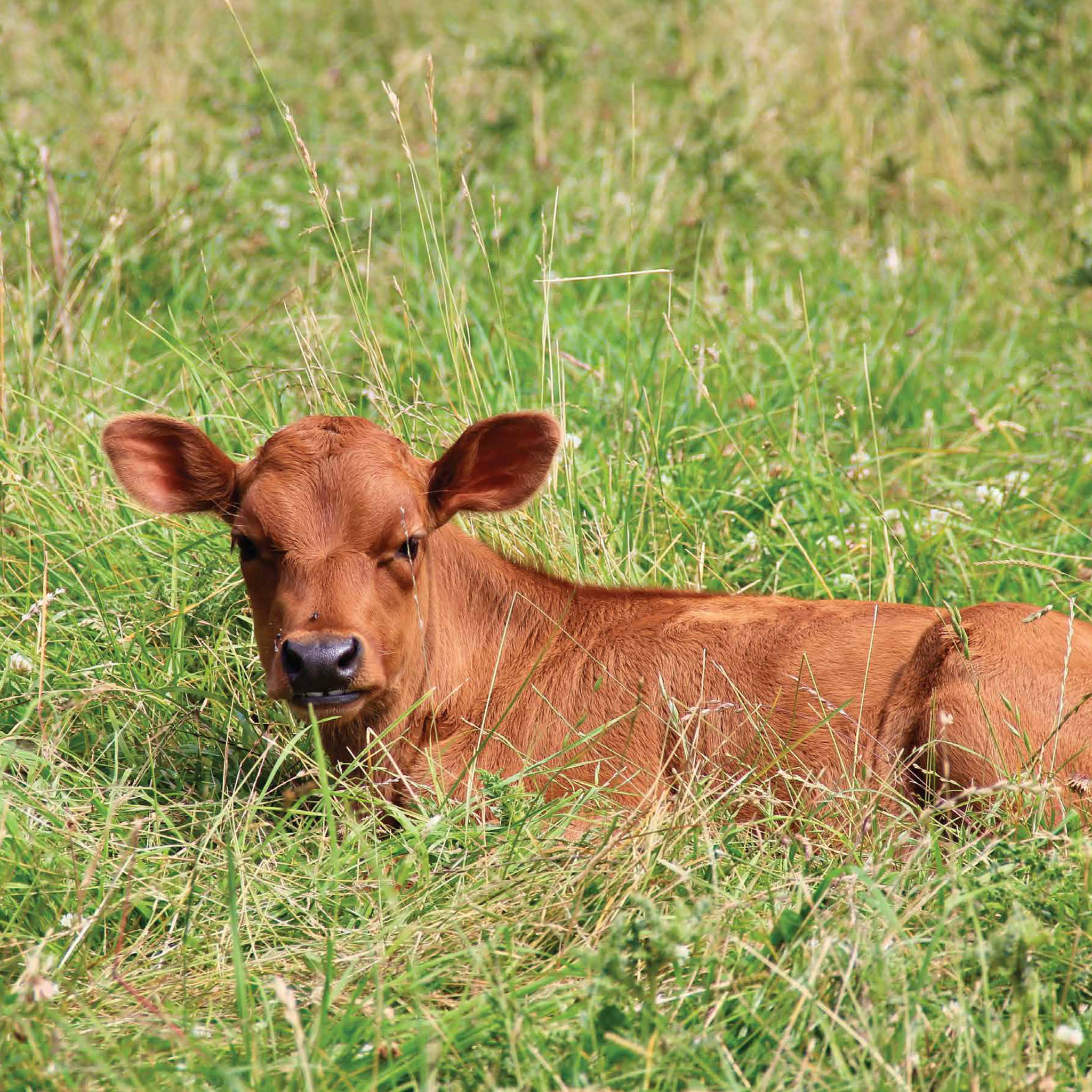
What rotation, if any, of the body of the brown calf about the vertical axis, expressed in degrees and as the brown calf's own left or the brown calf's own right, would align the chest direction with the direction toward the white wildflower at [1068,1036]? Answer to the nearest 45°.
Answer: approximately 135° to the brown calf's own left

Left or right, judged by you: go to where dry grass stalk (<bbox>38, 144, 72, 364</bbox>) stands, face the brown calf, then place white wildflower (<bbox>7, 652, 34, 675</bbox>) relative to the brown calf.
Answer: right

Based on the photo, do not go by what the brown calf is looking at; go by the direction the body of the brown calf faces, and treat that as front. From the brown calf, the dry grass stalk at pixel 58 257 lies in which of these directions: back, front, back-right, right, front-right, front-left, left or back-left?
front-right

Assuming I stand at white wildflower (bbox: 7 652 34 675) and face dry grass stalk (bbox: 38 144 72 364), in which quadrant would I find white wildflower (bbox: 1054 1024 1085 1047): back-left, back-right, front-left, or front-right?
back-right

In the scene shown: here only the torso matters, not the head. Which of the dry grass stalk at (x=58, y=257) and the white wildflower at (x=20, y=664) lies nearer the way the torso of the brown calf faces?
the white wildflower

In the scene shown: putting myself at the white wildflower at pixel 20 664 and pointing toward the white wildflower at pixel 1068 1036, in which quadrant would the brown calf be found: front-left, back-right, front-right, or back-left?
front-left

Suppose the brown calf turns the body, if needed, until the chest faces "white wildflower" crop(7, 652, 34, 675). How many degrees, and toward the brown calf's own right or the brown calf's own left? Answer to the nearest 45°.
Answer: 0° — it already faces it

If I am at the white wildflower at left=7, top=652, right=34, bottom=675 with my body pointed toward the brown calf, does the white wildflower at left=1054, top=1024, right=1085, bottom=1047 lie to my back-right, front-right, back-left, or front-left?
front-right

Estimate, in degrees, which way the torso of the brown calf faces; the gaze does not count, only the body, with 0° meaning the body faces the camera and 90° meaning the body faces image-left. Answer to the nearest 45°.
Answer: approximately 90°

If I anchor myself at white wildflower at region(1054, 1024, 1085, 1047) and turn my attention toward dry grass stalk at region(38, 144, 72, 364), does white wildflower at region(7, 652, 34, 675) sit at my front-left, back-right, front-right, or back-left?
front-left

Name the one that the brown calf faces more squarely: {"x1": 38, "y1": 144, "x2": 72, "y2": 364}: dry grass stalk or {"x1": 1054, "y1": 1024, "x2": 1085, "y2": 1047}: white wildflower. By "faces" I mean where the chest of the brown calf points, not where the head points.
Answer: the dry grass stalk
